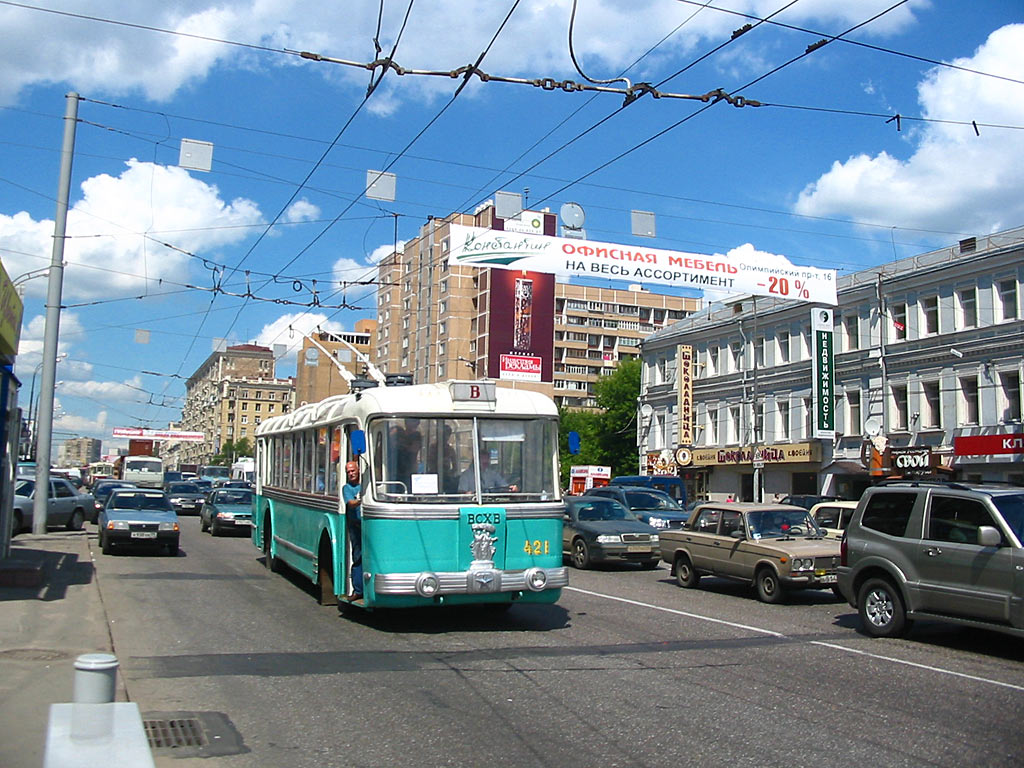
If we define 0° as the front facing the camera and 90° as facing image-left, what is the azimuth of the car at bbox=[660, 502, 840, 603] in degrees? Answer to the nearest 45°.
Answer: approximately 315°

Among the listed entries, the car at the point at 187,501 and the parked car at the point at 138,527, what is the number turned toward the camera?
2

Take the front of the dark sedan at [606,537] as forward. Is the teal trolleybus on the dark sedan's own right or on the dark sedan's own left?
on the dark sedan's own right

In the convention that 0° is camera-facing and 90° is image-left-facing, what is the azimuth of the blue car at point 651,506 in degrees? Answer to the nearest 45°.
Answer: approximately 315°

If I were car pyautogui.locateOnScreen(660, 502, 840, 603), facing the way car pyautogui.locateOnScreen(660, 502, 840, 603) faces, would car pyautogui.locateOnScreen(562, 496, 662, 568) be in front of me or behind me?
behind

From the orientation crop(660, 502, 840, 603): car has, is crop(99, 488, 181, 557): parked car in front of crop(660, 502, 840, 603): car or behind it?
behind
